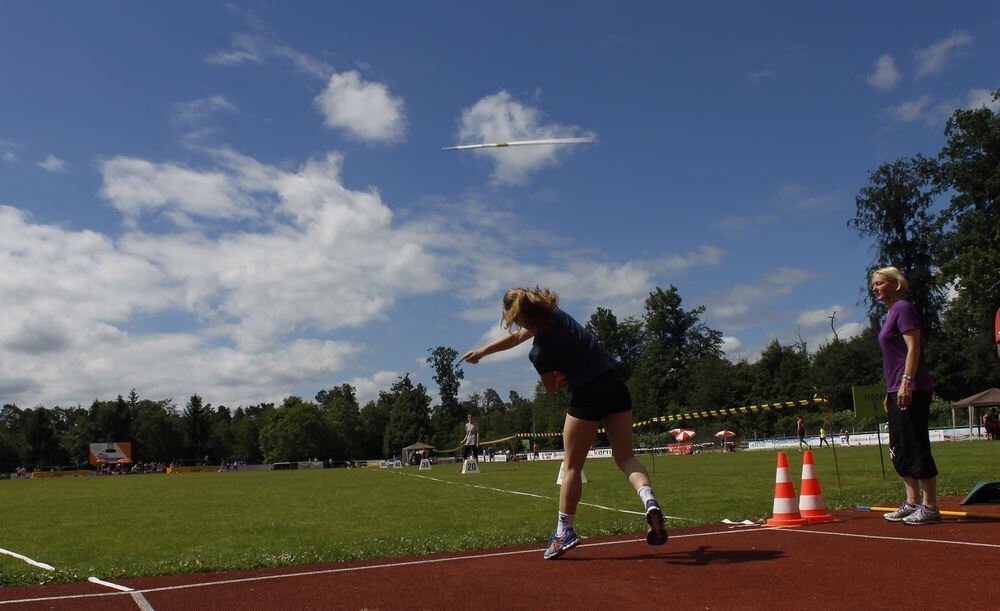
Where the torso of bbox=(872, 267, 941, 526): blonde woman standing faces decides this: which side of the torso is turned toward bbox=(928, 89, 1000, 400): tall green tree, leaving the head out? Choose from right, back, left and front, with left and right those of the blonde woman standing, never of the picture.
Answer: right

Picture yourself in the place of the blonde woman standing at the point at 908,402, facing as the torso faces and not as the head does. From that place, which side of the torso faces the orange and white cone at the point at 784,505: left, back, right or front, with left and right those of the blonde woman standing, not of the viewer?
front

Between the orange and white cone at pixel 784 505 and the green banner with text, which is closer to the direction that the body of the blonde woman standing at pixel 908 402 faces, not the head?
the orange and white cone

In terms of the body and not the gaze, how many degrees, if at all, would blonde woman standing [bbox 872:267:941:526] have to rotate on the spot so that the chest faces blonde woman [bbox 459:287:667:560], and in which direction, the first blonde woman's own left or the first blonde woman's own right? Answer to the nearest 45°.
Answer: approximately 45° to the first blonde woman's own left

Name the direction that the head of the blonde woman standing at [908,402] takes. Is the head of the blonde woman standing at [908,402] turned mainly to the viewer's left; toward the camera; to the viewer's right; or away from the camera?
to the viewer's left

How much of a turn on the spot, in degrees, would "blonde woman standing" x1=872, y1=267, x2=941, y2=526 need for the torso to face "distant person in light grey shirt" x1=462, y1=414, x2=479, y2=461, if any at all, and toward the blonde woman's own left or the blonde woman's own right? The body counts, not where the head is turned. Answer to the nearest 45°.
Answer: approximately 45° to the blonde woman's own right

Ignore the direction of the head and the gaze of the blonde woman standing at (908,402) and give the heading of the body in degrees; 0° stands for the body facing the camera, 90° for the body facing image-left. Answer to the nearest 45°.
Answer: approximately 90°

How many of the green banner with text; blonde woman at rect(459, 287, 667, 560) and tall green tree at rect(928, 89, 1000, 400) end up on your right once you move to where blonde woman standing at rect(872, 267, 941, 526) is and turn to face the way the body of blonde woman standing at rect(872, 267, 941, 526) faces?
2

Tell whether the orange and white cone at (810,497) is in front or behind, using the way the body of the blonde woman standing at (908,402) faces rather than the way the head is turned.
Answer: in front
